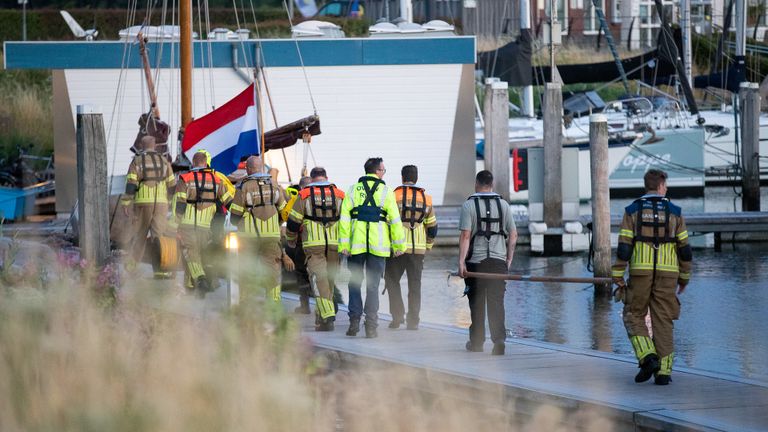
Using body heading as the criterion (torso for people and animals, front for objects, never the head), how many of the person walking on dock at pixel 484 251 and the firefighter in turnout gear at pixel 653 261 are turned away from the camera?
2

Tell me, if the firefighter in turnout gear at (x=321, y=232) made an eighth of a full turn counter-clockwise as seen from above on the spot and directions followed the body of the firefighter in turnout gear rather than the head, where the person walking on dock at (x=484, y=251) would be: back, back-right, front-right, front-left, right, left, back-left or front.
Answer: back

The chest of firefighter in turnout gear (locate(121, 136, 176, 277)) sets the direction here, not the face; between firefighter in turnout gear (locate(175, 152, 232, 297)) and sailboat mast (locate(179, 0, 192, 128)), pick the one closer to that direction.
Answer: the sailboat mast

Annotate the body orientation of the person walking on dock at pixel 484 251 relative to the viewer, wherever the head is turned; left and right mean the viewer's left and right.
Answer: facing away from the viewer

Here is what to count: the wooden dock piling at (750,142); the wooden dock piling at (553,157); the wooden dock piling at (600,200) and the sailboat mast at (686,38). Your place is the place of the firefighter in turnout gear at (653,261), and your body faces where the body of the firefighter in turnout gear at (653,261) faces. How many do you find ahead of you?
4

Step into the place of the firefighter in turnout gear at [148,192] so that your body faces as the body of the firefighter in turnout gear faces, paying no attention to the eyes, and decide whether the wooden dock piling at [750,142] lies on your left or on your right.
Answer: on your right

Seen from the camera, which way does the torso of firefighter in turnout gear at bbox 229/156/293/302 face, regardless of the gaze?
away from the camera

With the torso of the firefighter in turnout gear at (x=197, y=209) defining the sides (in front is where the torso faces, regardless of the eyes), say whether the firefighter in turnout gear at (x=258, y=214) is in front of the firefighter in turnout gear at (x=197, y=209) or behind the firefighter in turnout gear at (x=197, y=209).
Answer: behind
